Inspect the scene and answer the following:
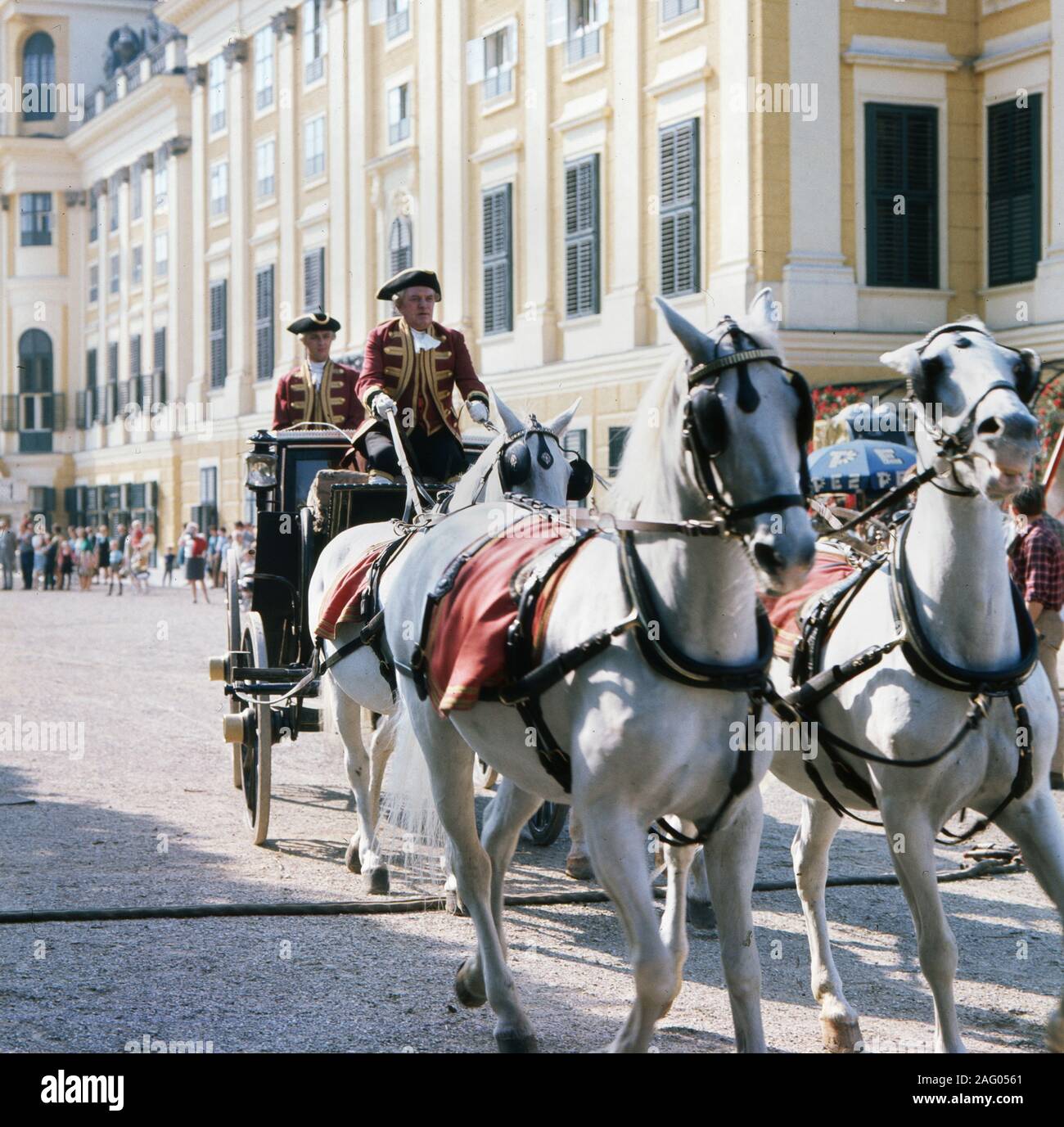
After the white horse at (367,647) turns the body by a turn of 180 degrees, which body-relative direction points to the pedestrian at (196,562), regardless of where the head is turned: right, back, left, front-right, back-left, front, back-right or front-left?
front-right

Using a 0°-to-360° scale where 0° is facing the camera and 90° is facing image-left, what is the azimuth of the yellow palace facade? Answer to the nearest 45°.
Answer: approximately 45°

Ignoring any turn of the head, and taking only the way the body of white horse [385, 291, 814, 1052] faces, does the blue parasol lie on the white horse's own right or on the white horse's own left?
on the white horse's own left

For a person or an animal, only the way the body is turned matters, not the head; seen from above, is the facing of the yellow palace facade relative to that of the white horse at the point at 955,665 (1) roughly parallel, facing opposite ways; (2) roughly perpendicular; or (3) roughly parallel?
roughly perpendicular

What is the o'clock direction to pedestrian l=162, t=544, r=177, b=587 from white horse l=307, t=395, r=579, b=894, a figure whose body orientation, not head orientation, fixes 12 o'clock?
The pedestrian is roughly at 7 o'clock from the white horse.

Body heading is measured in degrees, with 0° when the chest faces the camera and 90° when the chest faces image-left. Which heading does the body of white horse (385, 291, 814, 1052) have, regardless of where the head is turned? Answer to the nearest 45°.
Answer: approximately 315°

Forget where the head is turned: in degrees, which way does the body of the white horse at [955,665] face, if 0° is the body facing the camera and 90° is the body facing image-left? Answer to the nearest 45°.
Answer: approximately 315°

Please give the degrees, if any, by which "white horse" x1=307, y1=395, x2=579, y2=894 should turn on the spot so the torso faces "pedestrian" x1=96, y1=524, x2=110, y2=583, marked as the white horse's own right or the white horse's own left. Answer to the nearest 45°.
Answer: approximately 135° to the white horse's own left

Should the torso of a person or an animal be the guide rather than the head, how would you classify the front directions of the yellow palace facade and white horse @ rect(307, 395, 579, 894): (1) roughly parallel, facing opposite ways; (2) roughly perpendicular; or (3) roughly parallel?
roughly perpendicular

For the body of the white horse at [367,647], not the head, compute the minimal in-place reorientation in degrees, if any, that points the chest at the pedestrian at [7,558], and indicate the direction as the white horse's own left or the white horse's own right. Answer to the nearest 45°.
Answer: approximately 135° to the white horse's own left
